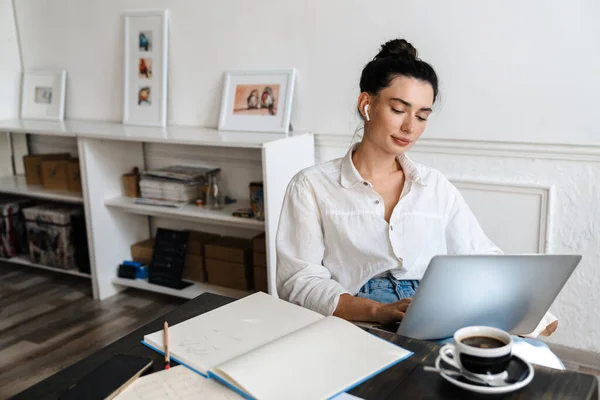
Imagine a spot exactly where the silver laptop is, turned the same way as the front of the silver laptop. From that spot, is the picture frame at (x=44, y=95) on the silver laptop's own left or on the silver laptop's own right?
on the silver laptop's own left

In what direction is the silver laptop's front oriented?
away from the camera

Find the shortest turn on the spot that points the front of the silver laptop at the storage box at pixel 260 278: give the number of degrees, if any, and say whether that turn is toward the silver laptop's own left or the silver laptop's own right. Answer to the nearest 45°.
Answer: approximately 45° to the silver laptop's own left

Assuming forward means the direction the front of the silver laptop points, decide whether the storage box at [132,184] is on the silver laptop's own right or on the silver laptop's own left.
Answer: on the silver laptop's own left

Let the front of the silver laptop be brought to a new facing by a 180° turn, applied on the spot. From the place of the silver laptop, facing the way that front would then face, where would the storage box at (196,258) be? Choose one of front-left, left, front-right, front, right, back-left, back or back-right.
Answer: back-right

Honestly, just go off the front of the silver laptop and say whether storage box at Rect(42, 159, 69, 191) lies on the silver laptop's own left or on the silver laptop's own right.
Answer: on the silver laptop's own left

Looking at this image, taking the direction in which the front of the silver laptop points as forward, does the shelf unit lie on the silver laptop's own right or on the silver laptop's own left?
on the silver laptop's own left

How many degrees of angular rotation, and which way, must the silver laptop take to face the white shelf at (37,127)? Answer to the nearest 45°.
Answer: approximately 45° to its left
